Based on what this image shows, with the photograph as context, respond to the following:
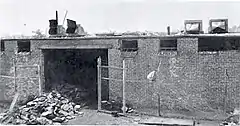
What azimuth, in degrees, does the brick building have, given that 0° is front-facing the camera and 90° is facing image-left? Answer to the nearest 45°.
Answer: approximately 0°
